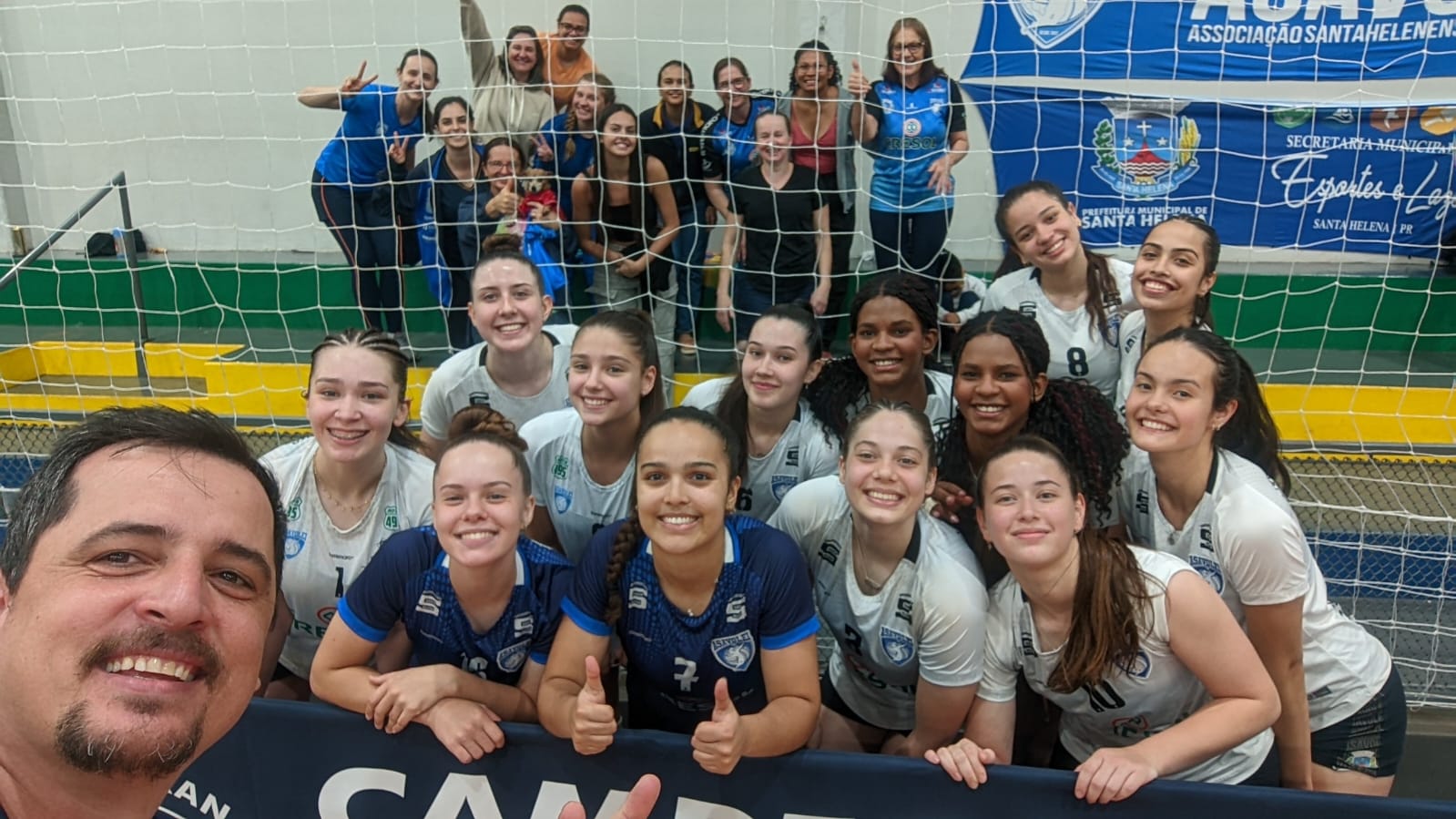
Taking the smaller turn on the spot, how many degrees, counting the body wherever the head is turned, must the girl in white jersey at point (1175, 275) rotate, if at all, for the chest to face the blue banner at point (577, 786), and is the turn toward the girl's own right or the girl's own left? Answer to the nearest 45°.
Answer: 0° — they already face it

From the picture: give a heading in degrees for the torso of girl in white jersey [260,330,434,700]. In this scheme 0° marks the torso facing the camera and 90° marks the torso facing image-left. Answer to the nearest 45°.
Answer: approximately 0°

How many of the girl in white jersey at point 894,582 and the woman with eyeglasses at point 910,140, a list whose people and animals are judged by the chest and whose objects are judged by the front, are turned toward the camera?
2

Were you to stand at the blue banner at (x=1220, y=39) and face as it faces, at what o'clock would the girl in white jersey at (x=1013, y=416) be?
The girl in white jersey is roughly at 12 o'clock from the blue banner.

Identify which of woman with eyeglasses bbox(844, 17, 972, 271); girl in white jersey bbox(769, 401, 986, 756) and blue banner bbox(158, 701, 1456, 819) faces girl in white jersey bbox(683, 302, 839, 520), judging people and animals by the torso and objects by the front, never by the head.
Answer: the woman with eyeglasses

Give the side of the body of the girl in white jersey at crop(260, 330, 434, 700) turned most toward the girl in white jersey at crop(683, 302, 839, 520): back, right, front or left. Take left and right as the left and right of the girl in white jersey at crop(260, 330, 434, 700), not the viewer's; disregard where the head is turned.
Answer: left

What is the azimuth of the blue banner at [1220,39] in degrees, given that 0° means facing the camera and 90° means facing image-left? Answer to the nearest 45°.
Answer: approximately 0°
